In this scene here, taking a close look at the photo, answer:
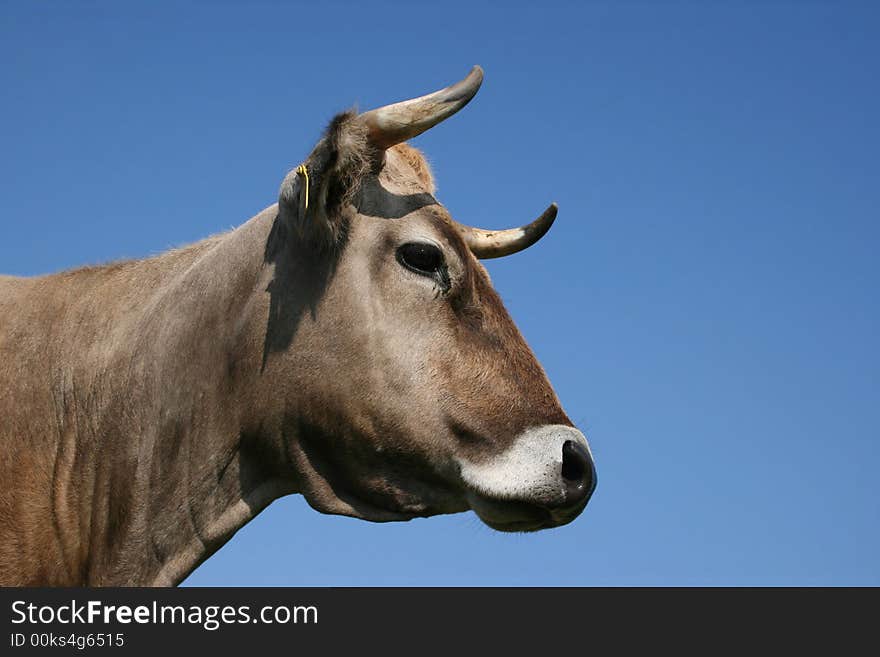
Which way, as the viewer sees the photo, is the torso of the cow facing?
to the viewer's right
